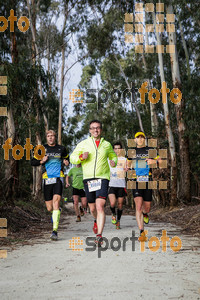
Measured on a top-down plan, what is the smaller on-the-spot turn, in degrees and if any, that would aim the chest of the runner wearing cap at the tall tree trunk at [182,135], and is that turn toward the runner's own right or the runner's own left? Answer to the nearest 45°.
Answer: approximately 180°

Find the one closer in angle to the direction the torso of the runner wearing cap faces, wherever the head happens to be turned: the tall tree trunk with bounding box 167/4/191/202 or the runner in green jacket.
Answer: the runner in green jacket

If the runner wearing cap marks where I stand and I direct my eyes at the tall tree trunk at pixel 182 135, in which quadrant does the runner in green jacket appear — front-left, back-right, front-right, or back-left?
back-left

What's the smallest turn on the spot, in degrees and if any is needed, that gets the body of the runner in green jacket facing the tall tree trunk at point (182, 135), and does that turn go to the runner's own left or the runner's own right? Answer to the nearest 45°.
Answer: approximately 180°

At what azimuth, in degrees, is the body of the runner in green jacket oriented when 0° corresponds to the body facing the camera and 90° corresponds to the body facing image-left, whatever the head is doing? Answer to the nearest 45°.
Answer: approximately 0°

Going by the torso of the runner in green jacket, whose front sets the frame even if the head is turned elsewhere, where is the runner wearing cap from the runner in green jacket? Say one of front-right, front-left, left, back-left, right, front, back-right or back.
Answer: back-left

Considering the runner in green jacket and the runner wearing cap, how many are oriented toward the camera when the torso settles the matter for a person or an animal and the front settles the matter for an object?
2

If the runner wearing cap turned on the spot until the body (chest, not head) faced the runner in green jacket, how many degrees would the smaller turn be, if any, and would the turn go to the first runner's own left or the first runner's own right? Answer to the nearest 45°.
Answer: approximately 45° to the first runner's own right

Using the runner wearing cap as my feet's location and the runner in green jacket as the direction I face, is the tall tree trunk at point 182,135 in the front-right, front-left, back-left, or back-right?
back-right
